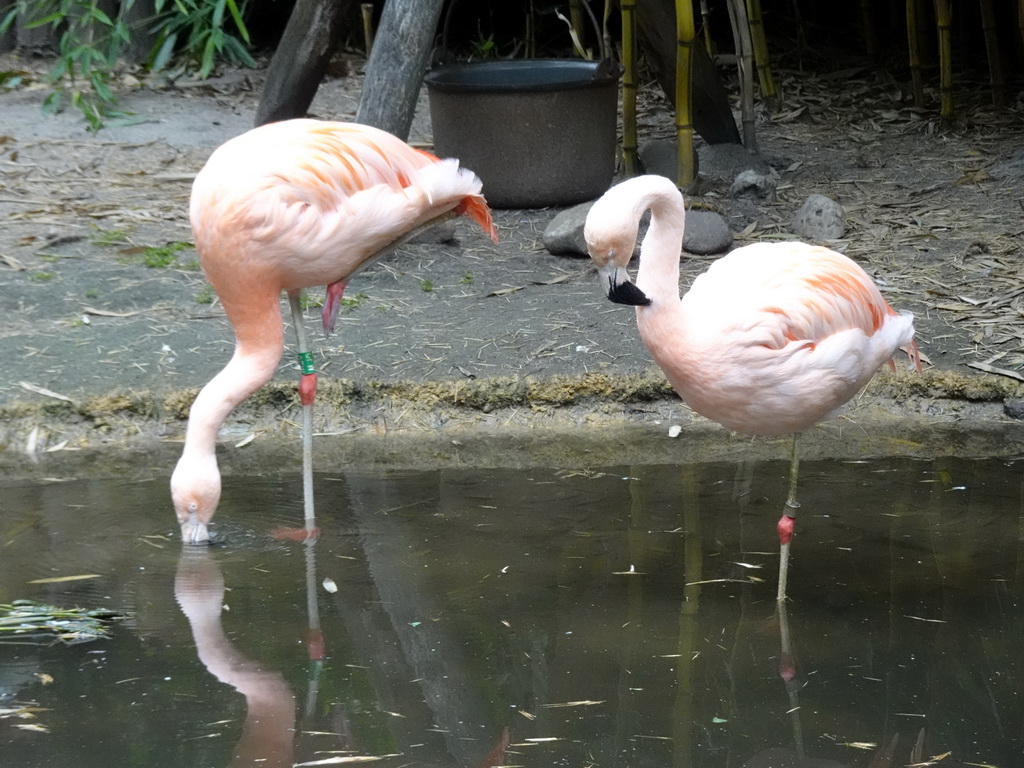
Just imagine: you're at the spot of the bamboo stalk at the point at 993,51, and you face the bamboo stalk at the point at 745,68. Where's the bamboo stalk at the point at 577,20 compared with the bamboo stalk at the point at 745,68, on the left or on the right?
right

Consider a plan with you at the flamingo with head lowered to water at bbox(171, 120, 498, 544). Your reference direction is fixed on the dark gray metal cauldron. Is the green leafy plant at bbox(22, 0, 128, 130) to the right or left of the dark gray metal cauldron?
left

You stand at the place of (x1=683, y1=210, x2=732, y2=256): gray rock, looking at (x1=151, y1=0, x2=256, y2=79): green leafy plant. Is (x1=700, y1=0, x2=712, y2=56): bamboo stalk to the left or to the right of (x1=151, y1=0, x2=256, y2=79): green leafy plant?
right

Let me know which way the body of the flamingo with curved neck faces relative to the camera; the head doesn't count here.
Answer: to the viewer's left

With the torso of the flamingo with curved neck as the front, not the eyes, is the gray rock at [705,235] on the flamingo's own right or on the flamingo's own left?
on the flamingo's own right

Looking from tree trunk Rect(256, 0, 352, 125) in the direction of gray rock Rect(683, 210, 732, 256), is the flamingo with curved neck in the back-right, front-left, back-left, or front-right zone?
front-right

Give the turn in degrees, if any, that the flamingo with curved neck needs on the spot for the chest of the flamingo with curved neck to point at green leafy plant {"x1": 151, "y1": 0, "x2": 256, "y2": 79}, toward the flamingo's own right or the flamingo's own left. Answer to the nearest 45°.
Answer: approximately 45° to the flamingo's own right

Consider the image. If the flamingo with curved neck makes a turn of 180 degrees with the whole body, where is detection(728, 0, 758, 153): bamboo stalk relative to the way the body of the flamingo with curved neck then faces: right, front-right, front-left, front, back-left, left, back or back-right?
left

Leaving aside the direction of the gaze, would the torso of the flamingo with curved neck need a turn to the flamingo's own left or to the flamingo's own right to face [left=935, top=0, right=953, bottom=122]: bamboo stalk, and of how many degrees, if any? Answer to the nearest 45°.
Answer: approximately 90° to the flamingo's own right

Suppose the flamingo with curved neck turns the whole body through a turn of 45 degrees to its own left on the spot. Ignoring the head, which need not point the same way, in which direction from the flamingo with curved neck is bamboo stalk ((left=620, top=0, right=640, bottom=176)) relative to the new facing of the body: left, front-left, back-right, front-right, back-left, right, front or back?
back-right

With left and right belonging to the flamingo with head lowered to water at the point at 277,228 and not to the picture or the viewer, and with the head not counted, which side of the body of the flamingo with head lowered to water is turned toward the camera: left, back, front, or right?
left

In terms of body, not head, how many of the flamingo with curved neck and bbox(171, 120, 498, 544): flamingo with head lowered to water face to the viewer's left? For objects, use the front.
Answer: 2

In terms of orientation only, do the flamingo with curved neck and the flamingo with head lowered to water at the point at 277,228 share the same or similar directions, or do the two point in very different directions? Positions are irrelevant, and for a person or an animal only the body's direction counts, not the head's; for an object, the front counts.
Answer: same or similar directions

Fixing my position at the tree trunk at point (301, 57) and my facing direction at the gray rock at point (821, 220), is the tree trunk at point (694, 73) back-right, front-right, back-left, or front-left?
front-left
